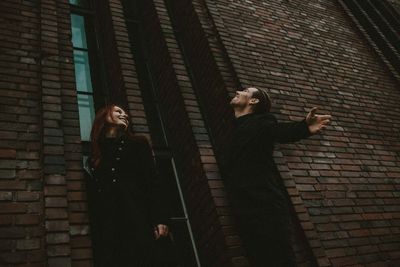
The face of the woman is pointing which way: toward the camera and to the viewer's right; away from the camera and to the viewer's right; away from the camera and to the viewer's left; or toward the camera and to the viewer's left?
toward the camera and to the viewer's right

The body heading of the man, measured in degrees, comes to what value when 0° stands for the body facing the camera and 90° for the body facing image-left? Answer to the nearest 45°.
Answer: approximately 90°

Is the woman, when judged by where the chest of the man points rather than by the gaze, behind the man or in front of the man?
in front
